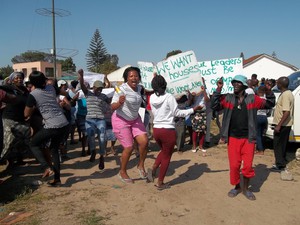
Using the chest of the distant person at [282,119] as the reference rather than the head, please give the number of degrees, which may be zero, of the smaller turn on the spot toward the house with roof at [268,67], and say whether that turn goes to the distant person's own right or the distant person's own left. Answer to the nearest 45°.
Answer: approximately 90° to the distant person's own right

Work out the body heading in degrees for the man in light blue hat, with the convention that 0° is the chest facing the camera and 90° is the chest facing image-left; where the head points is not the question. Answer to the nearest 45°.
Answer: approximately 0°

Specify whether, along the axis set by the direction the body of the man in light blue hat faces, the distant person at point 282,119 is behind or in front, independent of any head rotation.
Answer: behind

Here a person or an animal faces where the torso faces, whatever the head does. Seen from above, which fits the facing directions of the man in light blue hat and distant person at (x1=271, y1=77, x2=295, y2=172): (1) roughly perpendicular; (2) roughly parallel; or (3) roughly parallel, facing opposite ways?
roughly perpendicular

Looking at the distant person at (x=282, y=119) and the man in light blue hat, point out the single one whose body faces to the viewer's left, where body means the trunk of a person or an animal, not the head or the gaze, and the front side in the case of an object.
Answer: the distant person

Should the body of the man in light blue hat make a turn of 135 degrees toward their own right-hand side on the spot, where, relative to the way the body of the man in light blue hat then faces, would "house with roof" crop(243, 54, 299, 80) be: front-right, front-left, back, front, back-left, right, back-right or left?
front-right

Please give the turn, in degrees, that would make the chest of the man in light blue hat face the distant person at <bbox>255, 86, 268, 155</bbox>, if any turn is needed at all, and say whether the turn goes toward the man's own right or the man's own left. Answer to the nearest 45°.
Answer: approximately 180°

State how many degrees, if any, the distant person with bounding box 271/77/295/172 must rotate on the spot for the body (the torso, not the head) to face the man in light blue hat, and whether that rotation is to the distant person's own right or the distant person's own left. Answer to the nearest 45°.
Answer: approximately 90° to the distant person's own left

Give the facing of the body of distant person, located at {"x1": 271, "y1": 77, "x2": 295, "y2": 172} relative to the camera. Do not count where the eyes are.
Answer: to the viewer's left

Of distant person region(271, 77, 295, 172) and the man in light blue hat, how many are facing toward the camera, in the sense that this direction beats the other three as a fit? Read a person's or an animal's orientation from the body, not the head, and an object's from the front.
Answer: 1
